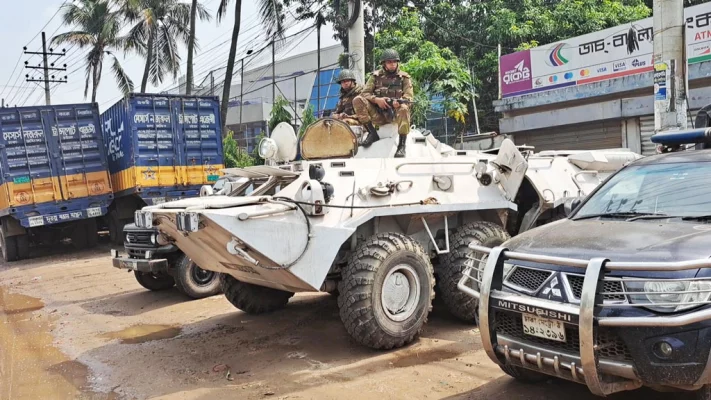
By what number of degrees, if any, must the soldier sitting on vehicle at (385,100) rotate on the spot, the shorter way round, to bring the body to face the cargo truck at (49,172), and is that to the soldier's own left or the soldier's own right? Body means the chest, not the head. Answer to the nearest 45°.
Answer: approximately 135° to the soldier's own right

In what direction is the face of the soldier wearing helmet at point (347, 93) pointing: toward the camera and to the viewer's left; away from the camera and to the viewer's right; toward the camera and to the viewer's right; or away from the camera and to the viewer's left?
toward the camera and to the viewer's left

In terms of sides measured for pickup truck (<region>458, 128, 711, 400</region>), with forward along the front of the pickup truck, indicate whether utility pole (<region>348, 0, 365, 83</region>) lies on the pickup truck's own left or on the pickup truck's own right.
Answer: on the pickup truck's own right

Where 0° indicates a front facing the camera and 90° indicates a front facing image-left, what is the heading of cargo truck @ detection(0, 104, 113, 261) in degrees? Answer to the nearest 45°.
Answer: approximately 180°

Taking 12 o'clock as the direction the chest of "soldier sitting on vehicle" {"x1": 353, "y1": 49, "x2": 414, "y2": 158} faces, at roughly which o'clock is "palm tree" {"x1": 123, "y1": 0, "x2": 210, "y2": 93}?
The palm tree is roughly at 5 o'clock from the soldier sitting on vehicle.

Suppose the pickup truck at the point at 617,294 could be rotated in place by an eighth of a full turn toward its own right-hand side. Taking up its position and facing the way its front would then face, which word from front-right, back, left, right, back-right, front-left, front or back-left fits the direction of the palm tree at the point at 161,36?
front-right

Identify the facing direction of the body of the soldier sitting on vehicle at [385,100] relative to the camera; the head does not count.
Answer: toward the camera

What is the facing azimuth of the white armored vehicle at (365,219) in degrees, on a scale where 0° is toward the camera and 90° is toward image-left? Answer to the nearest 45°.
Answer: approximately 45°

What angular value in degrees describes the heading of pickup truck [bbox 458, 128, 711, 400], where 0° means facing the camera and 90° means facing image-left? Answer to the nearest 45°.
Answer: approximately 45°

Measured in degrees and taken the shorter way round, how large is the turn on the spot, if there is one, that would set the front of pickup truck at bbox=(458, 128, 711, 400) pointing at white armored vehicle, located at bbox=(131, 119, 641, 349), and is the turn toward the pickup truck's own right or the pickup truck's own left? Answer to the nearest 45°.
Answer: approximately 90° to the pickup truck's own right

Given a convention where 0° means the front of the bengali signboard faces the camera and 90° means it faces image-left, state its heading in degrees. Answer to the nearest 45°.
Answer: approximately 45°
